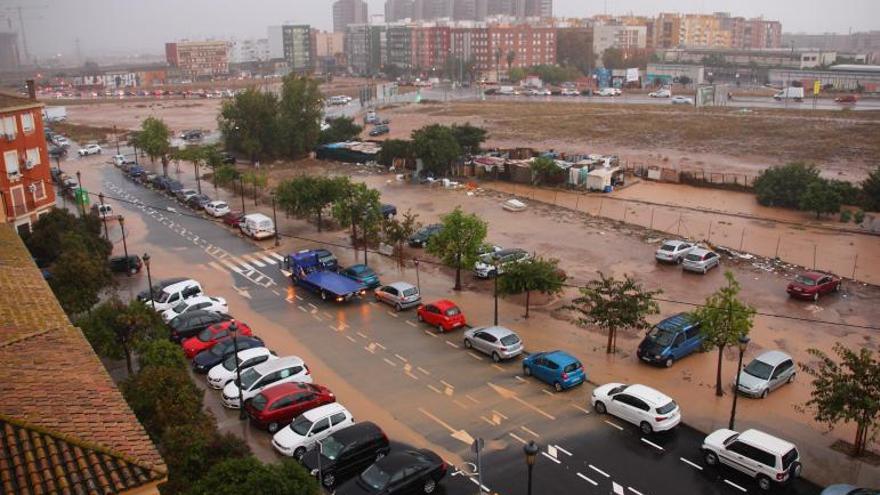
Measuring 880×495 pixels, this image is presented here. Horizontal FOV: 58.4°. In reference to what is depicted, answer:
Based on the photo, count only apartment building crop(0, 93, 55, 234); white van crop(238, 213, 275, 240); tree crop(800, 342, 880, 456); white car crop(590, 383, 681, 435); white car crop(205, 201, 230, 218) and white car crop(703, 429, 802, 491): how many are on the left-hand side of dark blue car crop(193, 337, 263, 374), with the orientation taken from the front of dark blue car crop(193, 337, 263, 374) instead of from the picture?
3

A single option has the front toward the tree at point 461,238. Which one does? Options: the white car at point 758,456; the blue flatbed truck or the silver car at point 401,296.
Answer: the white car

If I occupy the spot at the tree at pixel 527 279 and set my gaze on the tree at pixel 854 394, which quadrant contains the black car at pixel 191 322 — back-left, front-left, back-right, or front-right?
back-right

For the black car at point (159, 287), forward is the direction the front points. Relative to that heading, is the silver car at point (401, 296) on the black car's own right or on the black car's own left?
on the black car's own left

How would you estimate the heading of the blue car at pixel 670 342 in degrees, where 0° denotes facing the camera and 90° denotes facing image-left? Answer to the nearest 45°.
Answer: approximately 45°
